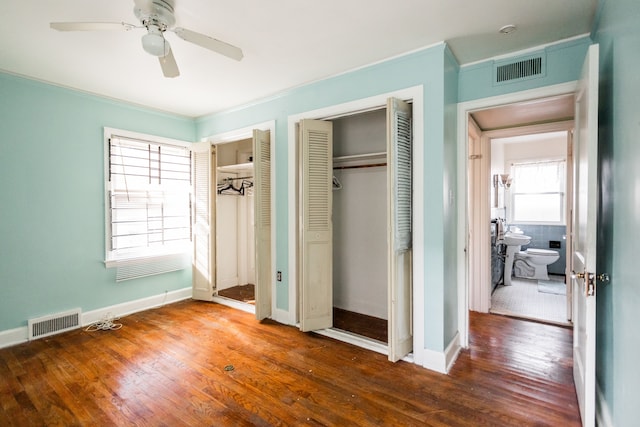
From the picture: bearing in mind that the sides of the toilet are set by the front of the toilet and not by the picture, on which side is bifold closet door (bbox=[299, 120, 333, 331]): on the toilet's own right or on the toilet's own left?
on the toilet's own right
